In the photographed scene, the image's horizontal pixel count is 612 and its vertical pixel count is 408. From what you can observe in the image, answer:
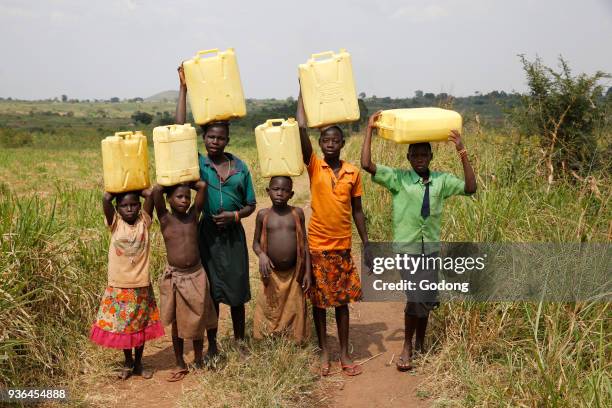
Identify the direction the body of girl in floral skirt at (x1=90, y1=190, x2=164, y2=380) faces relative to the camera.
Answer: toward the camera

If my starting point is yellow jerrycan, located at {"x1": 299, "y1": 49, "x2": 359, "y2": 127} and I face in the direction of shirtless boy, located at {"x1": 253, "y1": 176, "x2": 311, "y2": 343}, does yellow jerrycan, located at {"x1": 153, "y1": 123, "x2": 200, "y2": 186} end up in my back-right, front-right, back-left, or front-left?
front-left

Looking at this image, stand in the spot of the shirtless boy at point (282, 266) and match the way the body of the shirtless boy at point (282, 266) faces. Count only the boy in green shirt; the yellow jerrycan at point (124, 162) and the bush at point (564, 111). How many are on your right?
1

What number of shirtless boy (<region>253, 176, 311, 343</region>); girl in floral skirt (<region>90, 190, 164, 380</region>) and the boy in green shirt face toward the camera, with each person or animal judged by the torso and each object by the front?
3

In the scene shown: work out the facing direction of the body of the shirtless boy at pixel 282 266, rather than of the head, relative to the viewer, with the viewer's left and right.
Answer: facing the viewer

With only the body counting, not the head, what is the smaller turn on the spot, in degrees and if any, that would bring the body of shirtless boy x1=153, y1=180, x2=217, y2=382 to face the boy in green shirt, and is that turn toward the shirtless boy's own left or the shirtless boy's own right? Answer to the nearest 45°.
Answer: approximately 90° to the shirtless boy's own left

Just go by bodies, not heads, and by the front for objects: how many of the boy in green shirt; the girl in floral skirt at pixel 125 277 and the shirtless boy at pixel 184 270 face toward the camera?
3

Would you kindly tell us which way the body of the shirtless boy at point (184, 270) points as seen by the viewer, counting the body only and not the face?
toward the camera

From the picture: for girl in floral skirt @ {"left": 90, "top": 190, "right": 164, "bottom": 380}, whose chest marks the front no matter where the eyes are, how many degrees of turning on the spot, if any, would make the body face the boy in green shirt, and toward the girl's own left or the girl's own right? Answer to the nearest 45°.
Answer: approximately 90° to the girl's own left
